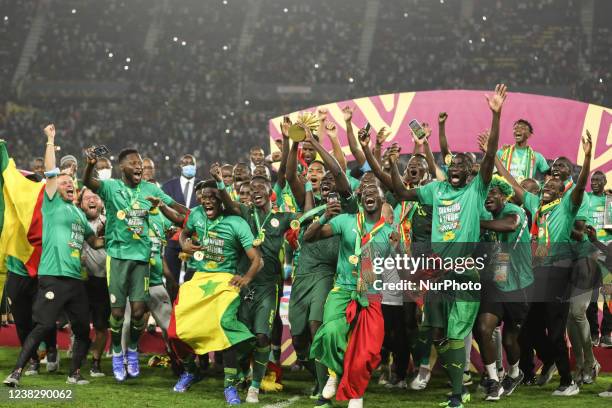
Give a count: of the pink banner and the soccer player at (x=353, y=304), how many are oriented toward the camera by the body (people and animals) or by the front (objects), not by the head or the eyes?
2

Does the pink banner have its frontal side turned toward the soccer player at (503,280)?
yes

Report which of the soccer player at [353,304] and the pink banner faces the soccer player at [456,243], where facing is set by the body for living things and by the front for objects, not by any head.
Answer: the pink banner

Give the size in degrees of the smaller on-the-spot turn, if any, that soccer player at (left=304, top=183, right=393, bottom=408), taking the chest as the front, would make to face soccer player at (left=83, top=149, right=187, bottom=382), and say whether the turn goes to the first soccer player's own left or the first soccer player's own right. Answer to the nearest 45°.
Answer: approximately 135° to the first soccer player's own right

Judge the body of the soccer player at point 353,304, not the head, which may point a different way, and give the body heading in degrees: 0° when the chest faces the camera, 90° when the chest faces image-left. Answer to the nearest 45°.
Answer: approximately 0°

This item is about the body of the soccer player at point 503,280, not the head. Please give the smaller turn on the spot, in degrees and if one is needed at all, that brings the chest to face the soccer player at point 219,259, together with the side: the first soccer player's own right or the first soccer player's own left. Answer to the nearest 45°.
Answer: approximately 45° to the first soccer player's own right

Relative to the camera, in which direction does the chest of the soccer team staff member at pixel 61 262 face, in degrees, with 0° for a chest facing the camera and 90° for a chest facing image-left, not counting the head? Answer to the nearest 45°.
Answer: approximately 315°

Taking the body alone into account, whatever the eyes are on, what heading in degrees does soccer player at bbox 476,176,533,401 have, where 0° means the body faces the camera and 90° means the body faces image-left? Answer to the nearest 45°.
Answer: approximately 45°

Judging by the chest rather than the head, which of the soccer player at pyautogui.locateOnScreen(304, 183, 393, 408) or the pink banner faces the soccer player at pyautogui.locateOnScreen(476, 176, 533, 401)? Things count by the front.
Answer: the pink banner

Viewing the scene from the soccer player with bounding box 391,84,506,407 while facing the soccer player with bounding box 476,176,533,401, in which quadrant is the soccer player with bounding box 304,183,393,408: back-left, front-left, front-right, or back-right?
back-left
